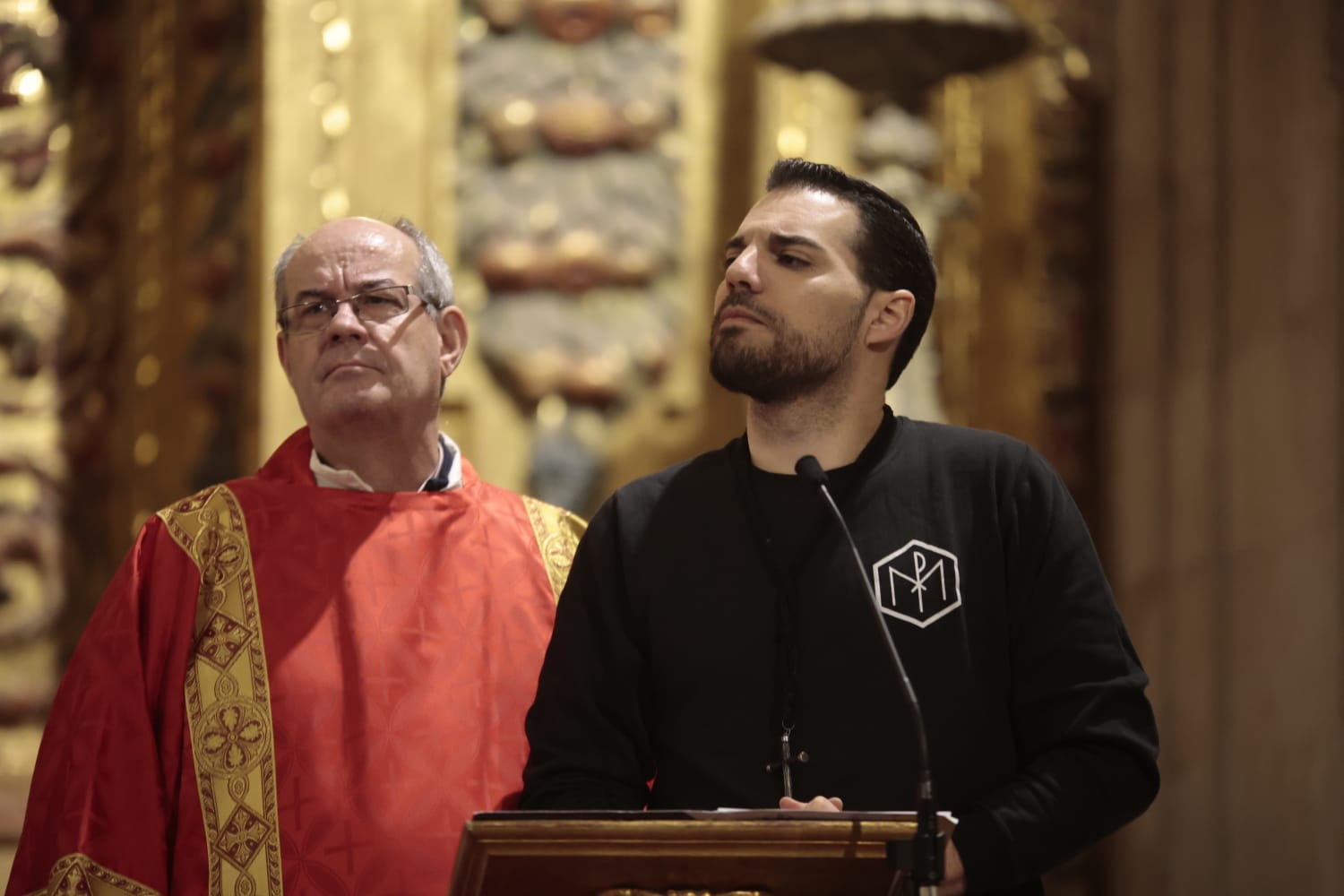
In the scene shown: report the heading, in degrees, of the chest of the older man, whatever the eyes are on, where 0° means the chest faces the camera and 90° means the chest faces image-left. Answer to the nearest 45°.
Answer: approximately 0°
